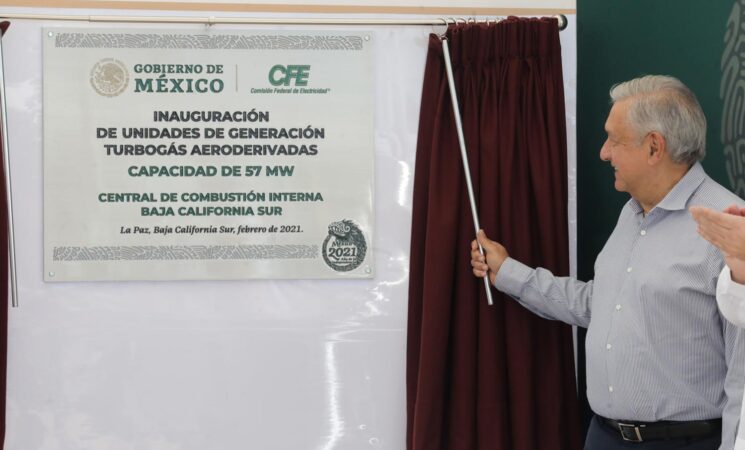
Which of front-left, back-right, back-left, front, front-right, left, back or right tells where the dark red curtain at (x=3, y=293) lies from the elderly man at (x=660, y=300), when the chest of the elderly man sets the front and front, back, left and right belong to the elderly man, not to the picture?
front-right

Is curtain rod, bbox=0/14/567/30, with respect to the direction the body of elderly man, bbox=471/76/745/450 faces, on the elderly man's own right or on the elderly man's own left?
on the elderly man's own right

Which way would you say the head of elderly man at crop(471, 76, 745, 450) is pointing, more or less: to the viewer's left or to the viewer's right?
to the viewer's left

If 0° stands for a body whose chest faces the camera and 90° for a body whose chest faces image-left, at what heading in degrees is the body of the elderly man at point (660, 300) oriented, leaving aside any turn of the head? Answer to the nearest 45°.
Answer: approximately 45°

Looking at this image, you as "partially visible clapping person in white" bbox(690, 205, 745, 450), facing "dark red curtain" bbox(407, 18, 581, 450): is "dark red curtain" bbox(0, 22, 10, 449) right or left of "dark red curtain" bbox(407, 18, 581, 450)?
left
